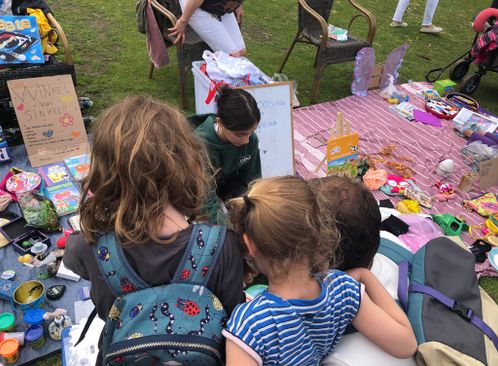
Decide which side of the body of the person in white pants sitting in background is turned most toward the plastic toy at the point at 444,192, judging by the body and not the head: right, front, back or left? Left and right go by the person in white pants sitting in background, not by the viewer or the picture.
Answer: front

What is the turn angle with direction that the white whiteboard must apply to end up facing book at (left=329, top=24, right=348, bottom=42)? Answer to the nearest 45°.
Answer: approximately 180°

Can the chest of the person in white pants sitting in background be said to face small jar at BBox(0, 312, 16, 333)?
no

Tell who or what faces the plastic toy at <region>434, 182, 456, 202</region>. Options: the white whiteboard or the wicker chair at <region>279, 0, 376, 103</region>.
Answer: the wicker chair

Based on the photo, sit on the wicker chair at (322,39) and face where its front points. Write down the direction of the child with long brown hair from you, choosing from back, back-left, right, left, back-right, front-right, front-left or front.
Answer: front-right

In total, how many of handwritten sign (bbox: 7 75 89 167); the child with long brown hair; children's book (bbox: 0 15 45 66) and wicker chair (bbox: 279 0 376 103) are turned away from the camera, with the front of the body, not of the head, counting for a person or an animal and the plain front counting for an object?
1

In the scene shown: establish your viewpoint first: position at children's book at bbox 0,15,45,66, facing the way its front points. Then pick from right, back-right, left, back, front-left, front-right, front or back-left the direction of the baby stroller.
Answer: left

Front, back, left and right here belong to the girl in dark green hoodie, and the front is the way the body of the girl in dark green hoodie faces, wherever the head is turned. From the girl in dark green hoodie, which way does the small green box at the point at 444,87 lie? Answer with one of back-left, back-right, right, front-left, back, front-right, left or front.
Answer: left

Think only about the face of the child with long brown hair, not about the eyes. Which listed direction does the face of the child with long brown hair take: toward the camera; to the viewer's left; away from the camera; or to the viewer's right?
away from the camera

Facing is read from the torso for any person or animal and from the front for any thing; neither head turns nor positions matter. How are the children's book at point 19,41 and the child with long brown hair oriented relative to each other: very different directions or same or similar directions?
very different directions

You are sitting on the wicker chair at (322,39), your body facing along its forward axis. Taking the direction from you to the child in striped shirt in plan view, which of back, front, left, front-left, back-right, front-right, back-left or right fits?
front-right

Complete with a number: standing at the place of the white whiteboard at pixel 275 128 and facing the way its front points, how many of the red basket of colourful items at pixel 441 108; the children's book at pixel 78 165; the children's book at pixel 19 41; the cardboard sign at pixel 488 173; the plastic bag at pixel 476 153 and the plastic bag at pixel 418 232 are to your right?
2

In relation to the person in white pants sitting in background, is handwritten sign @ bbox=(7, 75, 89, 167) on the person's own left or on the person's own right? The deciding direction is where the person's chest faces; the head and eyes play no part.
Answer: on the person's own right

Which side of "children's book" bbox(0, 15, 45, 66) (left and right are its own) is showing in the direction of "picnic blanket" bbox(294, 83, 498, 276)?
left

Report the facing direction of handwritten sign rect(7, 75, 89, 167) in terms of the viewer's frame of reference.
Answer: facing the viewer

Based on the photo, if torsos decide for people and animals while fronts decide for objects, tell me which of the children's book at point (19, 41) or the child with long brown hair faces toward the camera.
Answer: the children's book

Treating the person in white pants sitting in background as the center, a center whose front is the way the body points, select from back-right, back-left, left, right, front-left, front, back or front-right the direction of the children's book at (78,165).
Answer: right

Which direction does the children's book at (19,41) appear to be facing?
toward the camera
